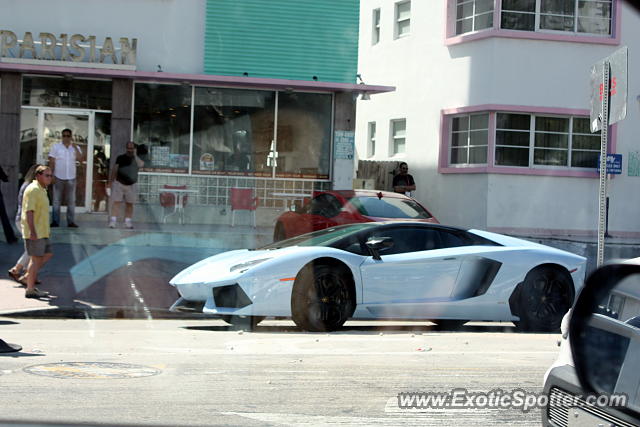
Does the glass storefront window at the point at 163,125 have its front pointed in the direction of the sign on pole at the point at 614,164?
no

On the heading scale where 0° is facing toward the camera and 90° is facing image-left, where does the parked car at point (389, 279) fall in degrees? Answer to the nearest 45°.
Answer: approximately 45°

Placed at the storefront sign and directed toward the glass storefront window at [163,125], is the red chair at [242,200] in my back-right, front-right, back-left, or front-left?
front-right

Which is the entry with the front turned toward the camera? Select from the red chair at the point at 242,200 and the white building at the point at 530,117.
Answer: the white building

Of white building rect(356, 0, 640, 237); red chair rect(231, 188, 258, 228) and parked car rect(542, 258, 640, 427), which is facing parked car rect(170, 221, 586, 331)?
the white building

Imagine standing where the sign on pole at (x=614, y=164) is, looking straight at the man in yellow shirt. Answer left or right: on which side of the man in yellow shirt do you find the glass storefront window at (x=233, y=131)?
right

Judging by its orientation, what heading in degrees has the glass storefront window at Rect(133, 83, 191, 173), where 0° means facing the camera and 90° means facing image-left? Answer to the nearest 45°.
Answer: approximately 0°

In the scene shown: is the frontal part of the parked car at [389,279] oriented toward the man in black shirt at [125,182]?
no

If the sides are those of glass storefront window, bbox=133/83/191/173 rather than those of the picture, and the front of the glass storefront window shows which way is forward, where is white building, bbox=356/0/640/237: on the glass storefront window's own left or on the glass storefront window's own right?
on the glass storefront window's own left

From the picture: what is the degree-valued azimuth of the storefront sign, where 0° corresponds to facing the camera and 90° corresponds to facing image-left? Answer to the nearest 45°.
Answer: approximately 0°

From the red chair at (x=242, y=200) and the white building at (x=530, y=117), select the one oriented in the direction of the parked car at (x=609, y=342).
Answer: the white building

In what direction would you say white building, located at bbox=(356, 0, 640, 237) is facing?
toward the camera
